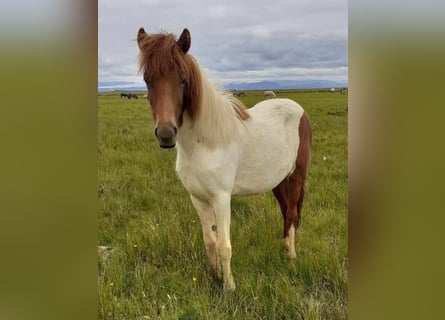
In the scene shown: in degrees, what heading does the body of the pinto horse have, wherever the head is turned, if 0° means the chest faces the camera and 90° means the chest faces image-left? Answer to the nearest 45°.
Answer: approximately 45°
